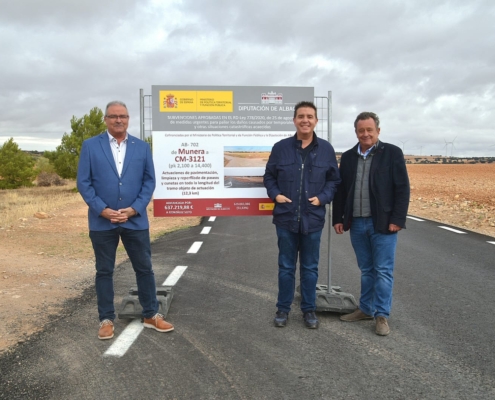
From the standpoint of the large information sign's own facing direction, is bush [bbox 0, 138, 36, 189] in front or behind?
behind

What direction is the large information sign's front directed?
toward the camera

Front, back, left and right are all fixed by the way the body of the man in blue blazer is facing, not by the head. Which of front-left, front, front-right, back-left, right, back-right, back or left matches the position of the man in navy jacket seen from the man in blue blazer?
left

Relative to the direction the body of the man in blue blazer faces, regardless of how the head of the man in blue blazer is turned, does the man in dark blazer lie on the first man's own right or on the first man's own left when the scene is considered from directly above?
on the first man's own left

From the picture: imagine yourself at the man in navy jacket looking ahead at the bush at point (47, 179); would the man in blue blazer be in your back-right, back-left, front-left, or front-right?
front-left

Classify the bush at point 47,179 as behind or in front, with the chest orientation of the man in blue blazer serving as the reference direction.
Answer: behind

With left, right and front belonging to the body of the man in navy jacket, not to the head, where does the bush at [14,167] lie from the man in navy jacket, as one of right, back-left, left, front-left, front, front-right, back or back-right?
back-right

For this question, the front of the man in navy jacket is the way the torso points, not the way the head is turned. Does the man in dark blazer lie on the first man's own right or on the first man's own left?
on the first man's own left

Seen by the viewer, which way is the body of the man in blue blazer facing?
toward the camera
